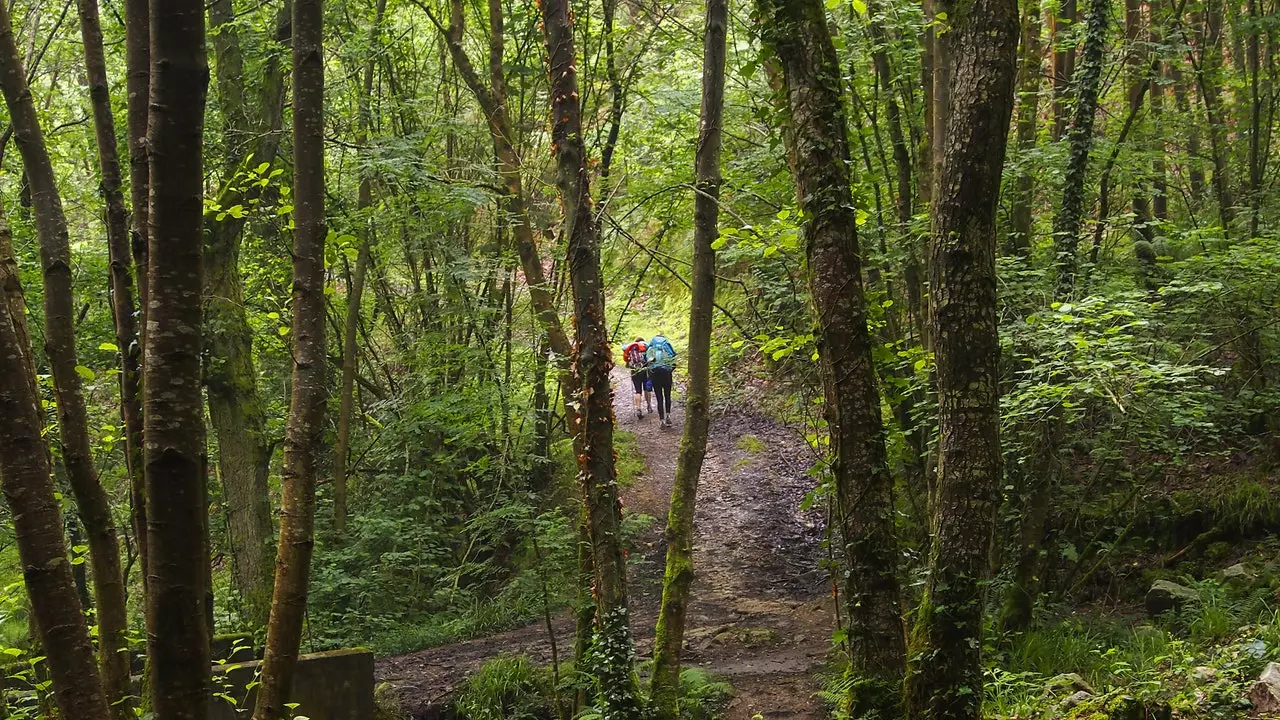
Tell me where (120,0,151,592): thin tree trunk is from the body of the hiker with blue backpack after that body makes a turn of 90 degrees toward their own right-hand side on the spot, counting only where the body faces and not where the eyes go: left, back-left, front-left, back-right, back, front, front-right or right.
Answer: right

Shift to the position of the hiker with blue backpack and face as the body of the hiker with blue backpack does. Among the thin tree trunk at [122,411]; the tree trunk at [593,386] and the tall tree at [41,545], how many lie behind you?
3

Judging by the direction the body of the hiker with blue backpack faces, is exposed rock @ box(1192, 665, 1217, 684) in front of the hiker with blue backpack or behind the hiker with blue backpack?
behind

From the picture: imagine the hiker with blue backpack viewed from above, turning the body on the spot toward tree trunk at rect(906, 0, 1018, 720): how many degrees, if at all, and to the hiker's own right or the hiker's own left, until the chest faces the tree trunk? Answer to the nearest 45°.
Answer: approximately 180°

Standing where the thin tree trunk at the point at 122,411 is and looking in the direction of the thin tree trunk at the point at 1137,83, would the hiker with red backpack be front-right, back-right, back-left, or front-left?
front-left

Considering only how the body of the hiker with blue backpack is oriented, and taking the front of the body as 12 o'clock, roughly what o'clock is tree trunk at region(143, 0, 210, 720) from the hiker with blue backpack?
The tree trunk is roughly at 6 o'clock from the hiker with blue backpack.

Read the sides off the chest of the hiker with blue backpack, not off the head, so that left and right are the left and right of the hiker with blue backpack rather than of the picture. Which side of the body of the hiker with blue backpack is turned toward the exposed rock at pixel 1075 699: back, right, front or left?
back

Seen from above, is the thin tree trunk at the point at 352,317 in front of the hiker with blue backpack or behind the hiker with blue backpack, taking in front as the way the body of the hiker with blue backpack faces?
behind

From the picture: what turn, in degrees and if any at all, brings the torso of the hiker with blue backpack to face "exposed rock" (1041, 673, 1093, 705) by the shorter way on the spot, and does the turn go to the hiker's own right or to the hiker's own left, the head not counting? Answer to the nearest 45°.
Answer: approximately 180°

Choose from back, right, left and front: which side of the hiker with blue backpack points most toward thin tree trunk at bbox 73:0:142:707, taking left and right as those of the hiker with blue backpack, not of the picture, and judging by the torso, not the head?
back

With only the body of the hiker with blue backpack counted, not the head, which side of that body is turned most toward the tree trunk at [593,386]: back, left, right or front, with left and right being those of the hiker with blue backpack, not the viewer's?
back

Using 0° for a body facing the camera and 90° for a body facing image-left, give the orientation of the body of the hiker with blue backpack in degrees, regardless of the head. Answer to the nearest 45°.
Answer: approximately 180°

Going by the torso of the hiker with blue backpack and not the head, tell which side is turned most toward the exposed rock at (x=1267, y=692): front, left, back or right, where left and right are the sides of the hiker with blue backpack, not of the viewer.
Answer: back
